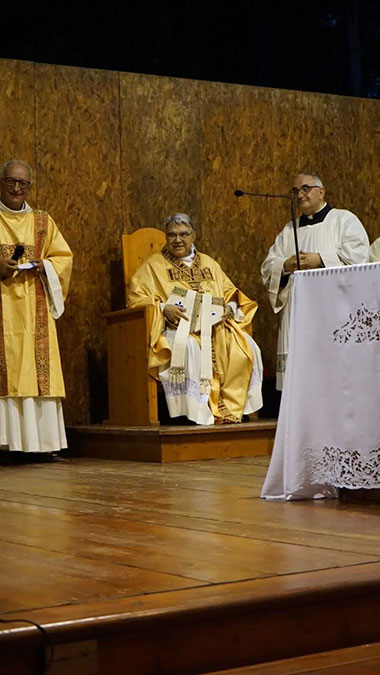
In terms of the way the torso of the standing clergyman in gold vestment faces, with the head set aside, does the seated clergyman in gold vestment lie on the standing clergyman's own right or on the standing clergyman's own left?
on the standing clergyman's own left

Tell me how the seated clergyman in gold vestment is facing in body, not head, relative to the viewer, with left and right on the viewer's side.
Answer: facing the viewer and to the right of the viewer

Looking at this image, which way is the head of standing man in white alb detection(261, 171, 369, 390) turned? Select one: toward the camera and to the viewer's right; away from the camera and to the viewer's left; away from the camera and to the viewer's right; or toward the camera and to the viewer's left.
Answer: toward the camera and to the viewer's left

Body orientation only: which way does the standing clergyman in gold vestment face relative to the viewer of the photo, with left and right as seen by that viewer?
facing the viewer

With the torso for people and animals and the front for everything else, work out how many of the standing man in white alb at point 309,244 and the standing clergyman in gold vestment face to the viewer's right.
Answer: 0

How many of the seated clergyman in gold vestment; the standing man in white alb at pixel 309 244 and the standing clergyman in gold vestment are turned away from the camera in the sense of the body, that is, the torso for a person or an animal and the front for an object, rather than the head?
0

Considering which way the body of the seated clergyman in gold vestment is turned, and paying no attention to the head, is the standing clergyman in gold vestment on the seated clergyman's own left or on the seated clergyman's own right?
on the seated clergyman's own right

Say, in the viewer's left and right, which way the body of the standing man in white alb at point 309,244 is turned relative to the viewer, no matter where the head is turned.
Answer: facing the viewer and to the left of the viewer

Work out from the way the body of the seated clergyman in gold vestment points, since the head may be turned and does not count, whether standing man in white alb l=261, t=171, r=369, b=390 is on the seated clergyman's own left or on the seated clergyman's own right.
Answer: on the seated clergyman's own left

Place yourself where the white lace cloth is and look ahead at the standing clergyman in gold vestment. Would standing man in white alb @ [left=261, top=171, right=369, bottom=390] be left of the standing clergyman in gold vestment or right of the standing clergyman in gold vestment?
right
